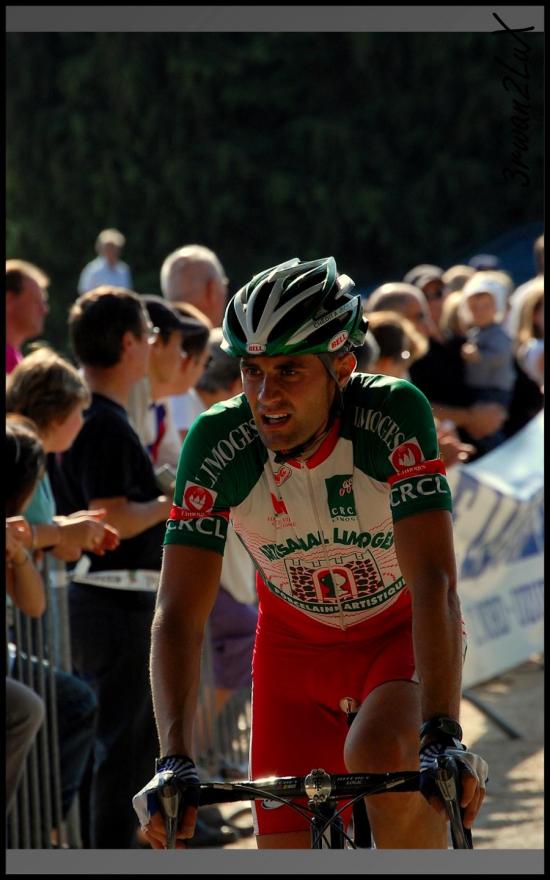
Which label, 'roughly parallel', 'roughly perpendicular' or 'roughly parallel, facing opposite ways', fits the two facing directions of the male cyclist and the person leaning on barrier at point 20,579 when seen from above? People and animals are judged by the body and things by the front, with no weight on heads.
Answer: roughly perpendicular

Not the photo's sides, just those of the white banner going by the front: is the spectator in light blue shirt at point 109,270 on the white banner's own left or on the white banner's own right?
on the white banner's own right

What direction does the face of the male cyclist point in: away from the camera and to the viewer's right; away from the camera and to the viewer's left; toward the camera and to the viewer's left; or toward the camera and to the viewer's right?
toward the camera and to the viewer's left

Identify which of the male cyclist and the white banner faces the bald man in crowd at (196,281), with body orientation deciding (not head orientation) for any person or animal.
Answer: the white banner

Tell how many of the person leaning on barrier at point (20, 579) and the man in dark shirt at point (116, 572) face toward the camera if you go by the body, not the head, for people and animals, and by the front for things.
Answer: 0

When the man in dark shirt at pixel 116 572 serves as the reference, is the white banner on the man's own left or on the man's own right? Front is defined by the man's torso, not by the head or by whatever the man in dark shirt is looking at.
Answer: on the man's own left

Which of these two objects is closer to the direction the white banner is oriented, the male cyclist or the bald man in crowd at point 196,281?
the male cyclist

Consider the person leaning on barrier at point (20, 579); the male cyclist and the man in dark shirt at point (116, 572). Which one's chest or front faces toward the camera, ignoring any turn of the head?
the male cyclist

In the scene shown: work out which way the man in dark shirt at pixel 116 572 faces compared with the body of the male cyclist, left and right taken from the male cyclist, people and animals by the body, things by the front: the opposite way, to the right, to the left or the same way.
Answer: to the left

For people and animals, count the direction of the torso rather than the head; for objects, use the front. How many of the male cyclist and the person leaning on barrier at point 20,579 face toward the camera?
1

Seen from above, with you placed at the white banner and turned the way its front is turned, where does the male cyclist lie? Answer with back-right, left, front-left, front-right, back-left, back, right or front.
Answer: front-left

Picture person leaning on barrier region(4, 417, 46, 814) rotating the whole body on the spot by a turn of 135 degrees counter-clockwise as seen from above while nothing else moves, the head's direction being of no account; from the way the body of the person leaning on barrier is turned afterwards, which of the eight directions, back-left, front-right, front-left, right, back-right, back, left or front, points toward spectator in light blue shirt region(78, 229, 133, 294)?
front-right

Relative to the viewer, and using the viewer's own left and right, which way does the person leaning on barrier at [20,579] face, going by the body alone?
facing to the right of the viewer

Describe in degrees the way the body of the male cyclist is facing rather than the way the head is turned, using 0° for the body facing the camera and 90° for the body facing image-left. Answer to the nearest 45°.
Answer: approximately 0°

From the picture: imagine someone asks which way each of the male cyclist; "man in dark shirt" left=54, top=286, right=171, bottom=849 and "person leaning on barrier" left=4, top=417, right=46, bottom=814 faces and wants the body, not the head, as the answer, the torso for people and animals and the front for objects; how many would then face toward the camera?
1
